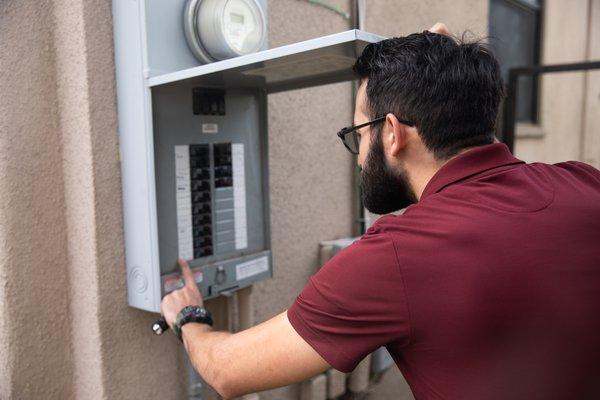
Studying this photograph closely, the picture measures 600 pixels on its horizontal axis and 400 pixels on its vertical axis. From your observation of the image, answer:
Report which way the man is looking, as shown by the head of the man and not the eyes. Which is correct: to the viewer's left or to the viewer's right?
to the viewer's left

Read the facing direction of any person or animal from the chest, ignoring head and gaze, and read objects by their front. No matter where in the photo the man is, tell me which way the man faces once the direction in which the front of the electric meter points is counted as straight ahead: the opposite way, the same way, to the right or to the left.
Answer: the opposite way

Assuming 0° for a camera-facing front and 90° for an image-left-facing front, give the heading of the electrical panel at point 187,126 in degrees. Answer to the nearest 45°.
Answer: approximately 315°

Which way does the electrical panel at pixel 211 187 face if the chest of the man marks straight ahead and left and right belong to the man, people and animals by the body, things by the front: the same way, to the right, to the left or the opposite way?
the opposite way

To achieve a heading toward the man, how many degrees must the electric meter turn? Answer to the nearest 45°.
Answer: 0° — it already faces them
